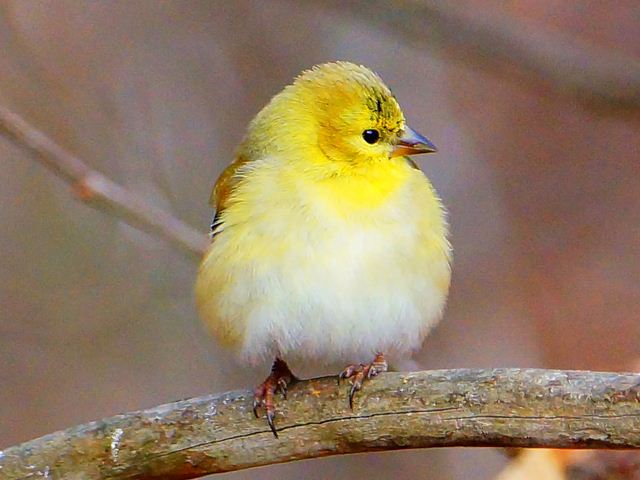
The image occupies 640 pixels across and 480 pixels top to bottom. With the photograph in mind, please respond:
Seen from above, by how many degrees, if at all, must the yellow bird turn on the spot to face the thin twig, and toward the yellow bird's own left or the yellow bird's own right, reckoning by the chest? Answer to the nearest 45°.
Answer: approximately 135° to the yellow bird's own right

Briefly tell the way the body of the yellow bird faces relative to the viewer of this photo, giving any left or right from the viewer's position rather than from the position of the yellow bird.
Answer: facing the viewer and to the right of the viewer
